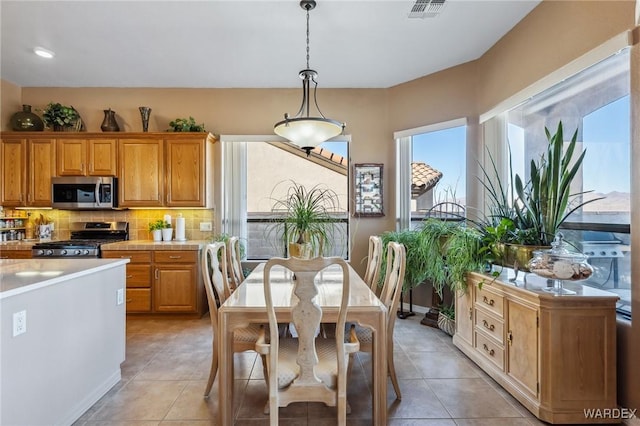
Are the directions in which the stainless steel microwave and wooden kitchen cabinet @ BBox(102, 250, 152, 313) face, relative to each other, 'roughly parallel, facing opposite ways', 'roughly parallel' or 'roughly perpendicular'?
roughly parallel

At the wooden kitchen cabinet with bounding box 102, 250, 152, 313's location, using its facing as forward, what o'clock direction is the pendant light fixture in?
The pendant light fixture is roughly at 11 o'clock from the wooden kitchen cabinet.

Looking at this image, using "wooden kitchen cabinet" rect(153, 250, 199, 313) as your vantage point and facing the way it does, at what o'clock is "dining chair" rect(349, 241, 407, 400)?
The dining chair is roughly at 11 o'clock from the wooden kitchen cabinet.

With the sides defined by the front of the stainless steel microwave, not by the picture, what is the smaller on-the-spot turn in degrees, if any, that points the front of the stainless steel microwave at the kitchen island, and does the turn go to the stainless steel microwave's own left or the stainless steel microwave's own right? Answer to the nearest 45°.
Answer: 0° — it already faces it

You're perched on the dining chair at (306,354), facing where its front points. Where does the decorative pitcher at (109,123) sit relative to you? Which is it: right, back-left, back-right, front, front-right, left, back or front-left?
front-left

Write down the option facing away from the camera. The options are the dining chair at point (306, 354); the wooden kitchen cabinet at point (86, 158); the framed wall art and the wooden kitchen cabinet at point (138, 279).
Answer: the dining chair

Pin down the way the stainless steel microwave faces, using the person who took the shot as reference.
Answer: facing the viewer

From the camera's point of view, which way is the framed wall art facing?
toward the camera

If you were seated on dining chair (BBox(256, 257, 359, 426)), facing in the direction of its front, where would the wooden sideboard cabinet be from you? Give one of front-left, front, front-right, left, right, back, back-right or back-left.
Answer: right

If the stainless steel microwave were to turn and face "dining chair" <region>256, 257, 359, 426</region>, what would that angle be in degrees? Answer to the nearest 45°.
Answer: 0° — it already faces it

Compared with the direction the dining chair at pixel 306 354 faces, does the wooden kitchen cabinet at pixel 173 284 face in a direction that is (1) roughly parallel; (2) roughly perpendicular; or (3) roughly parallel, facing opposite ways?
roughly parallel, facing opposite ways

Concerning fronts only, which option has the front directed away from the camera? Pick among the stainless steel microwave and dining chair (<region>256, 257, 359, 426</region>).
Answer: the dining chair

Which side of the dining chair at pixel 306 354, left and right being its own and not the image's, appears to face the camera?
back
